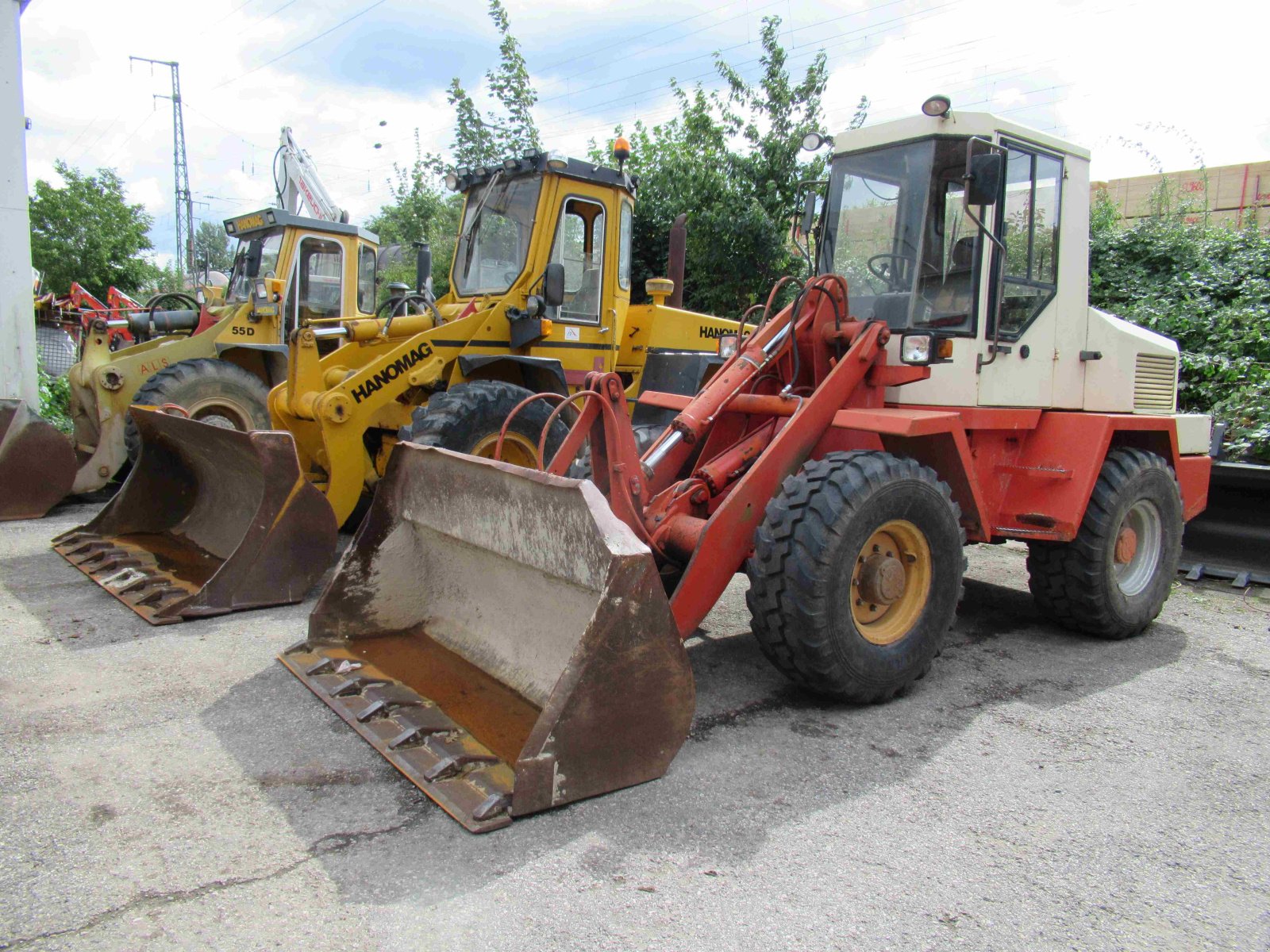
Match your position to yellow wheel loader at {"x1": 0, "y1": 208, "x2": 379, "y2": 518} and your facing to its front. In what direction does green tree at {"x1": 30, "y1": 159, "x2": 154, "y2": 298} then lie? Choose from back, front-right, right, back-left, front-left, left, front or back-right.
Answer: back-right

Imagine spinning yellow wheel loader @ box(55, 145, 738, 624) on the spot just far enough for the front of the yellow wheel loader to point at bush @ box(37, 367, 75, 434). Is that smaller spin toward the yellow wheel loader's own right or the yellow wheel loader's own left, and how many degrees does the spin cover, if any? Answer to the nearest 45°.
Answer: approximately 90° to the yellow wheel loader's own right

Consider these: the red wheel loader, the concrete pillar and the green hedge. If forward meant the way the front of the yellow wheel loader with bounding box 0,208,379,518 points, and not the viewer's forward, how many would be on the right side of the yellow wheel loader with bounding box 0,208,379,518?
1

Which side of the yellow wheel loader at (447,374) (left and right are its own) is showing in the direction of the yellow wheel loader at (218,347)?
right

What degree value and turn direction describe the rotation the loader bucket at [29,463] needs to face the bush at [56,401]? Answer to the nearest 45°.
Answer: approximately 90° to its right

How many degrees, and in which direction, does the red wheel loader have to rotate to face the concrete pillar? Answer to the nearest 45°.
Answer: approximately 90° to its right

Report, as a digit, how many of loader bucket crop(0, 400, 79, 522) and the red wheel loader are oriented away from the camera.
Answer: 0

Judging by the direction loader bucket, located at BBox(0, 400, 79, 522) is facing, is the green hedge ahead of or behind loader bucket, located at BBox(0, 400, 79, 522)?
behind

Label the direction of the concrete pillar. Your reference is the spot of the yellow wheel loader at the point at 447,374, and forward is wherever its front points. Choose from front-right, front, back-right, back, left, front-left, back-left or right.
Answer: right

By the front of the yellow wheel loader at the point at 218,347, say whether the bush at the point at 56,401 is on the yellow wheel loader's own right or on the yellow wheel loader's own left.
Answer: on the yellow wheel loader's own right

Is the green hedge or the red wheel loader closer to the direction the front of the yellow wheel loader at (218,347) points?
the red wheel loader

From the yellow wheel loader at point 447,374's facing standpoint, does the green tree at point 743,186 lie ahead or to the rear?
to the rear

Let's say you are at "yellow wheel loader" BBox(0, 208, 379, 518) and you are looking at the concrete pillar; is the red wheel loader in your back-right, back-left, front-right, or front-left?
back-left

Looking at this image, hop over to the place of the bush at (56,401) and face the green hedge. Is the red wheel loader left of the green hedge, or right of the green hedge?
right

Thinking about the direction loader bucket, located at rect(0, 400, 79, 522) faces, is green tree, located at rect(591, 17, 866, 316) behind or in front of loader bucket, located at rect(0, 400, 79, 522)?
behind

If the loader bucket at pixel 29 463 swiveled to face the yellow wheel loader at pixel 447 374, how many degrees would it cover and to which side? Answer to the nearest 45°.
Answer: approximately 135° to its left
